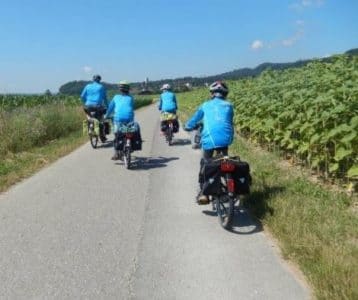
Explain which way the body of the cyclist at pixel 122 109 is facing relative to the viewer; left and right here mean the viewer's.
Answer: facing away from the viewer

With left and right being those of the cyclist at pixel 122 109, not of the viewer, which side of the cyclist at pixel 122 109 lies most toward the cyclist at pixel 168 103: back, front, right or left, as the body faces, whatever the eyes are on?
front

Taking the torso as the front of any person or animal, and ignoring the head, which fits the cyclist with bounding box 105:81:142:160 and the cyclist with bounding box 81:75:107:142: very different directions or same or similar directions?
same or similar directions

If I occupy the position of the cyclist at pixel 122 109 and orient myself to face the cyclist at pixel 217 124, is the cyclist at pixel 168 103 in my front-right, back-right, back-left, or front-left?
back-left

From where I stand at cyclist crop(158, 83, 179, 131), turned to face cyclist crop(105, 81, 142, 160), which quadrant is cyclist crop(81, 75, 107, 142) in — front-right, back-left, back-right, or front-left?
front-right

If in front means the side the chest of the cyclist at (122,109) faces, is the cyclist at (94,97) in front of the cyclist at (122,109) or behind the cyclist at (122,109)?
in front

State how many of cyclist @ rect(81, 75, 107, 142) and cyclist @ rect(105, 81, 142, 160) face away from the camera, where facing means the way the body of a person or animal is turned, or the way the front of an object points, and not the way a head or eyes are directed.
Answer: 2

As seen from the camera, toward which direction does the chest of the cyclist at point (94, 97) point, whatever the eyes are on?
away from the camera

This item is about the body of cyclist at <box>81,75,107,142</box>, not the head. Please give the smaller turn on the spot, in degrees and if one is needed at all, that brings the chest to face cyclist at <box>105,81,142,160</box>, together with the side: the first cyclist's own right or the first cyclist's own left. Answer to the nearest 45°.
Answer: approximately 180°

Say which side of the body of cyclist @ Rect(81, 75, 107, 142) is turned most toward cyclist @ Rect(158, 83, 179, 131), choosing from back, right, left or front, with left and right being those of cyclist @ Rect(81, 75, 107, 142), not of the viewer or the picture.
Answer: right

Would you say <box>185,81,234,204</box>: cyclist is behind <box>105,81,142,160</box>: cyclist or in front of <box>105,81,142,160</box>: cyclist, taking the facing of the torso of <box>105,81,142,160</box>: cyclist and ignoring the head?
behind

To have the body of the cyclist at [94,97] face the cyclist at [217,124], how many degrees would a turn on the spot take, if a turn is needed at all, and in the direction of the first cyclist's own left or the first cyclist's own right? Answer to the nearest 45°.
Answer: approximately 180°
